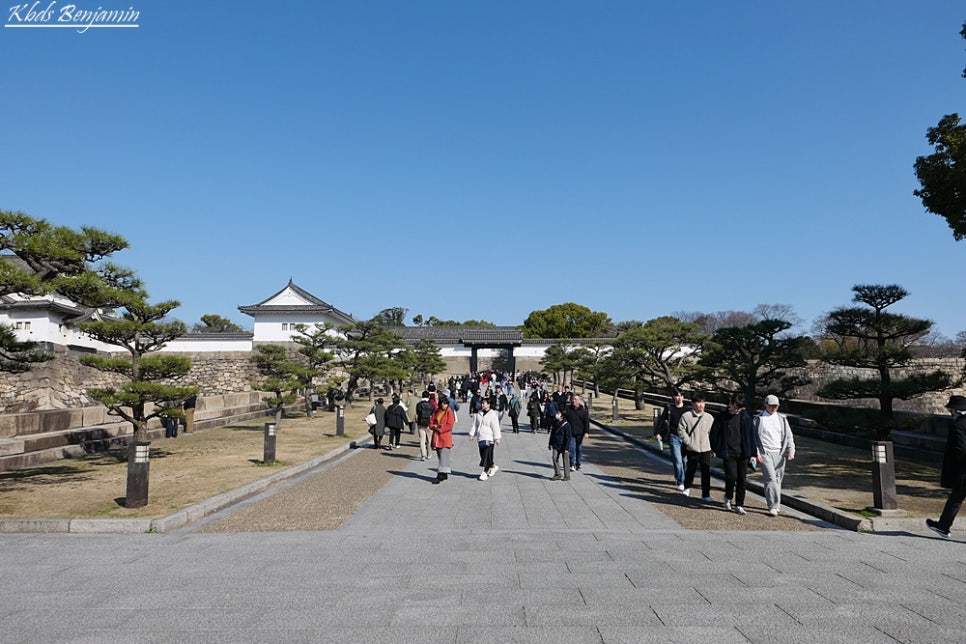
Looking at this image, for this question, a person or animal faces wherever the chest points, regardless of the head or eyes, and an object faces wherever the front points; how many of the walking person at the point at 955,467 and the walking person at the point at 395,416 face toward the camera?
0

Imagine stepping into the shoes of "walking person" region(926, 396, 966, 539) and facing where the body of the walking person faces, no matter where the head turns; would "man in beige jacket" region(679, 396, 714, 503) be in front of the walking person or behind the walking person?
in front

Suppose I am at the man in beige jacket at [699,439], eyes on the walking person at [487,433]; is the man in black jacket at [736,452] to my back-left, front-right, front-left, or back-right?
back-left

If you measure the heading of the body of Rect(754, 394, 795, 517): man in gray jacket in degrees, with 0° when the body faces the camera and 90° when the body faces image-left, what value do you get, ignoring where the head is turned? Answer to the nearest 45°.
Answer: approximately 0°

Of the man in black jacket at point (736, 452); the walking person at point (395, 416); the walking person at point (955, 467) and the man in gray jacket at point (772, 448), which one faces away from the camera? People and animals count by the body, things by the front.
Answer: the walking person at point (395, 416)

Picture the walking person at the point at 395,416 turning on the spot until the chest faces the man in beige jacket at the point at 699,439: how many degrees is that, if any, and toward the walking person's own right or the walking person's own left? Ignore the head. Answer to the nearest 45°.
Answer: approximately 135° to the walking person's own right

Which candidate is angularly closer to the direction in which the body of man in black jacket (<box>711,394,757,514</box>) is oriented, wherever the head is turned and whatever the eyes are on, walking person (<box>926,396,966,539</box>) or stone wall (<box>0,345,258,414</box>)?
the walking person

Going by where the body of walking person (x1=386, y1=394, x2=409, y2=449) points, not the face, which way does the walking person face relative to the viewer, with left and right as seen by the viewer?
facing away from the viewer

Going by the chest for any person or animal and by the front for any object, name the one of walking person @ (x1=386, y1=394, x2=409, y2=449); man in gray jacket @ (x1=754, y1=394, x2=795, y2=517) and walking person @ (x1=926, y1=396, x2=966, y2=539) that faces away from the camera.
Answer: walking person @ (x1=386, y1=394, x2=409, y2=449)

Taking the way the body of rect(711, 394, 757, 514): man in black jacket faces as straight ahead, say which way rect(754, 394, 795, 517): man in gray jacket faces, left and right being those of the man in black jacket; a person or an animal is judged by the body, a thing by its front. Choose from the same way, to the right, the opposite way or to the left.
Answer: the same way

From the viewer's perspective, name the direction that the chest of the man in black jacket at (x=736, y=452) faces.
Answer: toward the camera

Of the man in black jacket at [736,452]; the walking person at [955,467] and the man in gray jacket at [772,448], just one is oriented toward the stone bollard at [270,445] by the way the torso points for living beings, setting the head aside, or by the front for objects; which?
the walking person

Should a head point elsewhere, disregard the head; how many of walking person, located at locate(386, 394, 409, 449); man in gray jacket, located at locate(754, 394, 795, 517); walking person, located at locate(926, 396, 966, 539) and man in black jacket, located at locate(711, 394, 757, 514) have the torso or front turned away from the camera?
1

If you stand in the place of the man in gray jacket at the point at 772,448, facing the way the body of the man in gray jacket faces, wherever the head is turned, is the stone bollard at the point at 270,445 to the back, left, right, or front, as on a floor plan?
right

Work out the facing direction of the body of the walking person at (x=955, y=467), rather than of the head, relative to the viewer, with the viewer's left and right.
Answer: facing to the left of the viewer

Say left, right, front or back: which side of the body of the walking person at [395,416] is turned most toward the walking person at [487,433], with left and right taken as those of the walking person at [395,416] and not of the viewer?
back
